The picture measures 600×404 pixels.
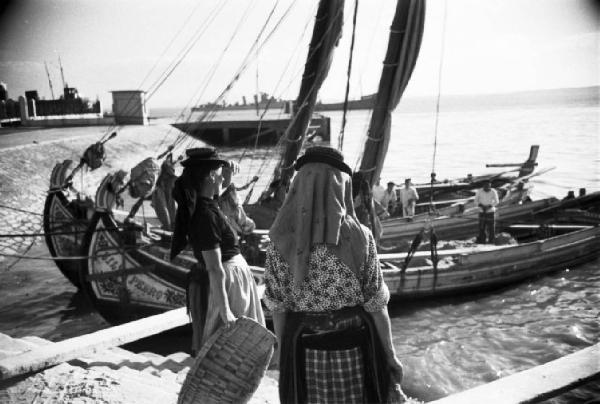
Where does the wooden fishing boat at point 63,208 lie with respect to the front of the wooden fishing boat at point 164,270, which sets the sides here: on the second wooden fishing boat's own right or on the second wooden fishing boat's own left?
on the second wooden fishing boat's own right

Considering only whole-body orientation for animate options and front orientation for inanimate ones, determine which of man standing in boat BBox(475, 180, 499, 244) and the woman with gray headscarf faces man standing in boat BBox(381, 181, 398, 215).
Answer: the woman with gray headscarf

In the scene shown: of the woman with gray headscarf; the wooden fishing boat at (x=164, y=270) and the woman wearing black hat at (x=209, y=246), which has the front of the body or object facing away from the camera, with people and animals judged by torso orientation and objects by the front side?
the woman with gray headscarf

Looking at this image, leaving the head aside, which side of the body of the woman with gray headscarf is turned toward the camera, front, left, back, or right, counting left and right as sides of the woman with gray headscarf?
back

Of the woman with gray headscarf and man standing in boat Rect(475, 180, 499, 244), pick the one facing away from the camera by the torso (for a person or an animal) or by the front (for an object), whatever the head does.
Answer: the woman with gray headscarf

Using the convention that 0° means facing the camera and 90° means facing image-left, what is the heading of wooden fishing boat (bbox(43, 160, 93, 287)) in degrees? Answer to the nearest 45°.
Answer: approximately 45°
